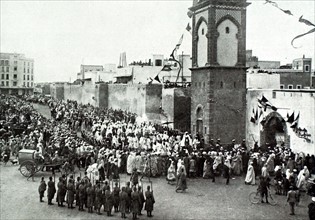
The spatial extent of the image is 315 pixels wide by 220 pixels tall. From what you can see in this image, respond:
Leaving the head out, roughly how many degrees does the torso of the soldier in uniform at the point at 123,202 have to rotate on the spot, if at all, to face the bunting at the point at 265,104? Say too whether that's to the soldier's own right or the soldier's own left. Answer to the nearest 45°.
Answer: approximately 45° to the soldier's own right

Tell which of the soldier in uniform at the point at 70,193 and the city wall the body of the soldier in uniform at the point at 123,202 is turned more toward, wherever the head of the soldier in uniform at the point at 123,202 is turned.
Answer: the city wall

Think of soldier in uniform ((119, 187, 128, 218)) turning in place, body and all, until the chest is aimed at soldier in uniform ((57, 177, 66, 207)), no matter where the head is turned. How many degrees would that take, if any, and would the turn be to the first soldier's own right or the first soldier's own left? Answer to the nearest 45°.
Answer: approximately 45° to the first soldier's own left

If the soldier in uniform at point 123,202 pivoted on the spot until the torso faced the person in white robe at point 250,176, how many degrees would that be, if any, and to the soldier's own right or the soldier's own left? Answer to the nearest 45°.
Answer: approximately 45° to the soldier's own right

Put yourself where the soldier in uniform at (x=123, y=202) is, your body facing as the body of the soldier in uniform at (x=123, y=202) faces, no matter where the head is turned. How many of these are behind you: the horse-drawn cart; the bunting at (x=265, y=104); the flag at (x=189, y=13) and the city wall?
0

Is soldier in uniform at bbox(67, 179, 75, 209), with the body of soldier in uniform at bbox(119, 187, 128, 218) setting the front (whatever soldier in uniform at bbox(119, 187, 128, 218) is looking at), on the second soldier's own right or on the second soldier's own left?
on the second soldier's own left

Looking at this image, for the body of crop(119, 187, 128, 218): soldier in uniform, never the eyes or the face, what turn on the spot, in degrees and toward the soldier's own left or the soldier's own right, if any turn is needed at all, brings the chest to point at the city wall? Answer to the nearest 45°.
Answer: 0° — they already face it

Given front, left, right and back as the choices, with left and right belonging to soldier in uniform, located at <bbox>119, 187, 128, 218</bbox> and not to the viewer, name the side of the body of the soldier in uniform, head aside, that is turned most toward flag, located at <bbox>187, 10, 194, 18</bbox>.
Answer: front

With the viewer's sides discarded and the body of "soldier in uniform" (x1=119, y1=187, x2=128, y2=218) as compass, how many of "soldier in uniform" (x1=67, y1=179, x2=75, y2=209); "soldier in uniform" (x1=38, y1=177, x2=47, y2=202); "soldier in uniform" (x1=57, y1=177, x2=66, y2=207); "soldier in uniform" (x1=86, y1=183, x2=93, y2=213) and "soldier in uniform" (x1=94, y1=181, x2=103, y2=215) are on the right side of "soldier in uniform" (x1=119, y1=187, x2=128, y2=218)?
0

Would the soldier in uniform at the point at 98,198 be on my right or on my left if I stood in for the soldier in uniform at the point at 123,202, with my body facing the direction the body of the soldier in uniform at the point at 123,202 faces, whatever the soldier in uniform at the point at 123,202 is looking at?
on my left

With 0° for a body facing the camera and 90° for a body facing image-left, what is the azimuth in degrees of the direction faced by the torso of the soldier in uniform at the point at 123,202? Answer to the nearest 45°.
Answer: approximately 180°

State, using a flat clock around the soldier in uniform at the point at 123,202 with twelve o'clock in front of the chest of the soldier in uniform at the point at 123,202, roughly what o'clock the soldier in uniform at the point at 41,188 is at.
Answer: the soldier in uniform at the point at 41,188 is roughly at 10 o'clock from the soldier in uniform at the point at 123,202.
